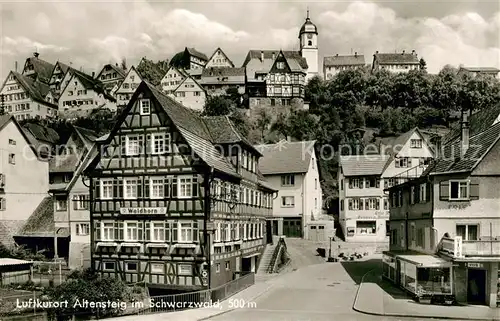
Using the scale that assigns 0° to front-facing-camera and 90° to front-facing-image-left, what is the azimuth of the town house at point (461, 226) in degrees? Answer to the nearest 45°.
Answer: approximately 0°

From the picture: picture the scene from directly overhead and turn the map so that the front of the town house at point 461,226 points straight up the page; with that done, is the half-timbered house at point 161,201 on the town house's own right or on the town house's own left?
on the town house's own right
